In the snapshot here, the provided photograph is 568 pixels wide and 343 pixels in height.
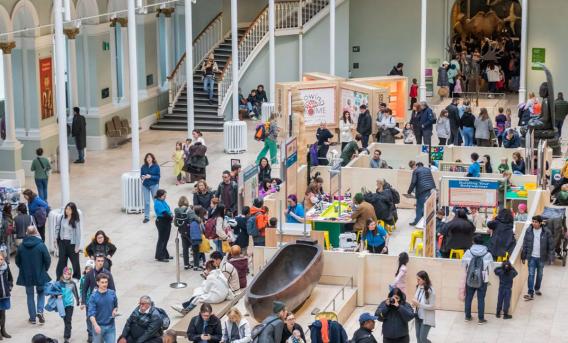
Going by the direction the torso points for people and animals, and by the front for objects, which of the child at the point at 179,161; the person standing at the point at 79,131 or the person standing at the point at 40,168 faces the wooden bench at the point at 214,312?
the child

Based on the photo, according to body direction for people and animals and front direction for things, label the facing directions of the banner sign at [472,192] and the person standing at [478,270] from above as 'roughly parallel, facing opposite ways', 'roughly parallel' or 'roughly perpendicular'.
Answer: roughly parallel, facing opposite ways

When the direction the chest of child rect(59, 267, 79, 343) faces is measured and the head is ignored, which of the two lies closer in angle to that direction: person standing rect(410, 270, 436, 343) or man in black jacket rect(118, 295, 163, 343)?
the man in black jacket

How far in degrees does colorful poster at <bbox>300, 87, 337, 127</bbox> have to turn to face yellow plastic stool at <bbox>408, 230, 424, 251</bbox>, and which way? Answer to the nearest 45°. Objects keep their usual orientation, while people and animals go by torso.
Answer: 0° — it already faces it

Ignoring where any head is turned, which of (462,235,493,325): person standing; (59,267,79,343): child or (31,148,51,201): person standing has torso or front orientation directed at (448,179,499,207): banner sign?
(462,235,493,325): person standing

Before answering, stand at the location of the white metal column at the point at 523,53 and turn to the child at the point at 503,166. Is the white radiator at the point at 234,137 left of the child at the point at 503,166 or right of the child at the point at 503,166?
right

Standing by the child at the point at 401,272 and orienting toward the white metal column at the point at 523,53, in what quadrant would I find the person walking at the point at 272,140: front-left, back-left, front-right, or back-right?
front-left

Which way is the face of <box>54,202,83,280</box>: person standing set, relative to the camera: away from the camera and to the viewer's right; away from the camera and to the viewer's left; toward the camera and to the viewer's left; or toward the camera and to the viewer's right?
toward the camera and to the viewer's left
